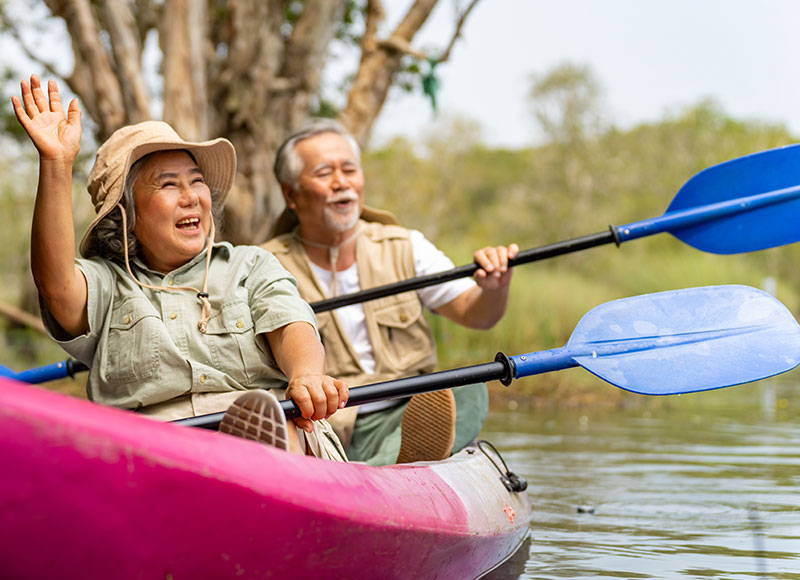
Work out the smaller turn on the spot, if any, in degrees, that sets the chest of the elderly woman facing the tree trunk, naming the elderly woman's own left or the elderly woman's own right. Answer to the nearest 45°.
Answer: approximately 135° to the elderly woman's own left

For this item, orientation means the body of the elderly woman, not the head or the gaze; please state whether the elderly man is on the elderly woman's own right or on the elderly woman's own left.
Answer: on the elderly woman's own left

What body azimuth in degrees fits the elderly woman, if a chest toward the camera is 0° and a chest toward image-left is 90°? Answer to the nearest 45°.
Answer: approximately 315°
